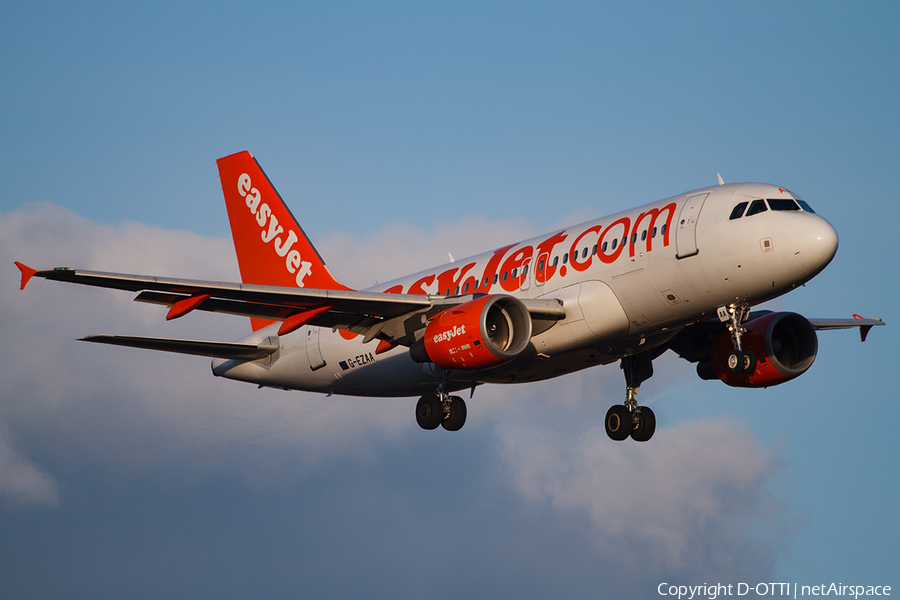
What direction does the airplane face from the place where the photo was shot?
facing the viewer and to the right of the viewer
